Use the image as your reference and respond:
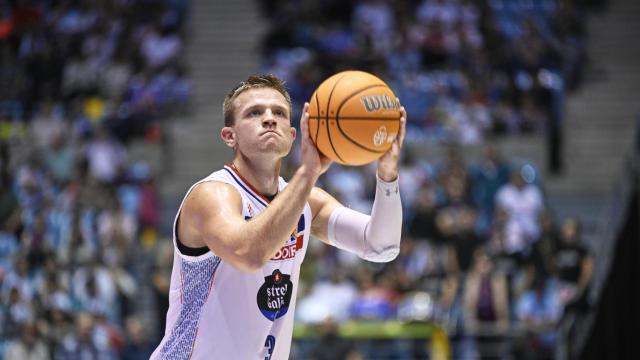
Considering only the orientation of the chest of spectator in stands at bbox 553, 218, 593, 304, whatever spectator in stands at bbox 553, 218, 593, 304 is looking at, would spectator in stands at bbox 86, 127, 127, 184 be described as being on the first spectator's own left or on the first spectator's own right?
on the first spectator's own right

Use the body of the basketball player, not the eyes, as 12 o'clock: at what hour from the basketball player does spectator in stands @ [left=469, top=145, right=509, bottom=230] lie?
The spectator in stands is roughly at 8 o'clock from the basketball player.

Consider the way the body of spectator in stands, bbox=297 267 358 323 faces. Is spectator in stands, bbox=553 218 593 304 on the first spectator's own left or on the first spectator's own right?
on the first spectator's own left

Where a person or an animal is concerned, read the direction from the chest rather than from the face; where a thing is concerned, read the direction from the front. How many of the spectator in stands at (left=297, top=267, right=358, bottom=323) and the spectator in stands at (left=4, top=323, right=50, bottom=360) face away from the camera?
0

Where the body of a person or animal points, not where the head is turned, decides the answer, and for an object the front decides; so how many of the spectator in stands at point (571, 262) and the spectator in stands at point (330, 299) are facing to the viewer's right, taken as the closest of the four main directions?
0

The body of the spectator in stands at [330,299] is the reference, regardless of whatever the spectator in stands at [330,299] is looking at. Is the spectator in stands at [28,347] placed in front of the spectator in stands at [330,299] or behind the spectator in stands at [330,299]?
in front

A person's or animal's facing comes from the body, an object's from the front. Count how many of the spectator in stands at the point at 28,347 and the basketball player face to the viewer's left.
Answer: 0

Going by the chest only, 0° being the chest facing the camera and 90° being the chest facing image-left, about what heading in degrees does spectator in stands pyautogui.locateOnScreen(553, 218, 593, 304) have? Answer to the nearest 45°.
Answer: approximately 45°

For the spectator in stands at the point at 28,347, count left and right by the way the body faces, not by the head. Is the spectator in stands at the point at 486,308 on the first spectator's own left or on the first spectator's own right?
on the first spectator's own left
